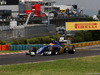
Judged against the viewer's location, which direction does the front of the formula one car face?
facing the viewer and to the left of the viewer
